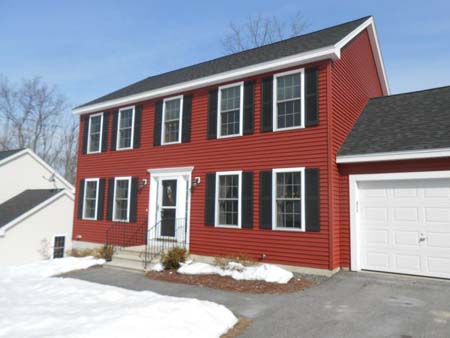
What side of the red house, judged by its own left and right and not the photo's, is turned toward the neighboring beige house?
right
